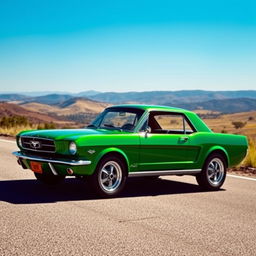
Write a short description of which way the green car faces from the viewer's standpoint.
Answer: facing the viewer and to the left of the viewer
